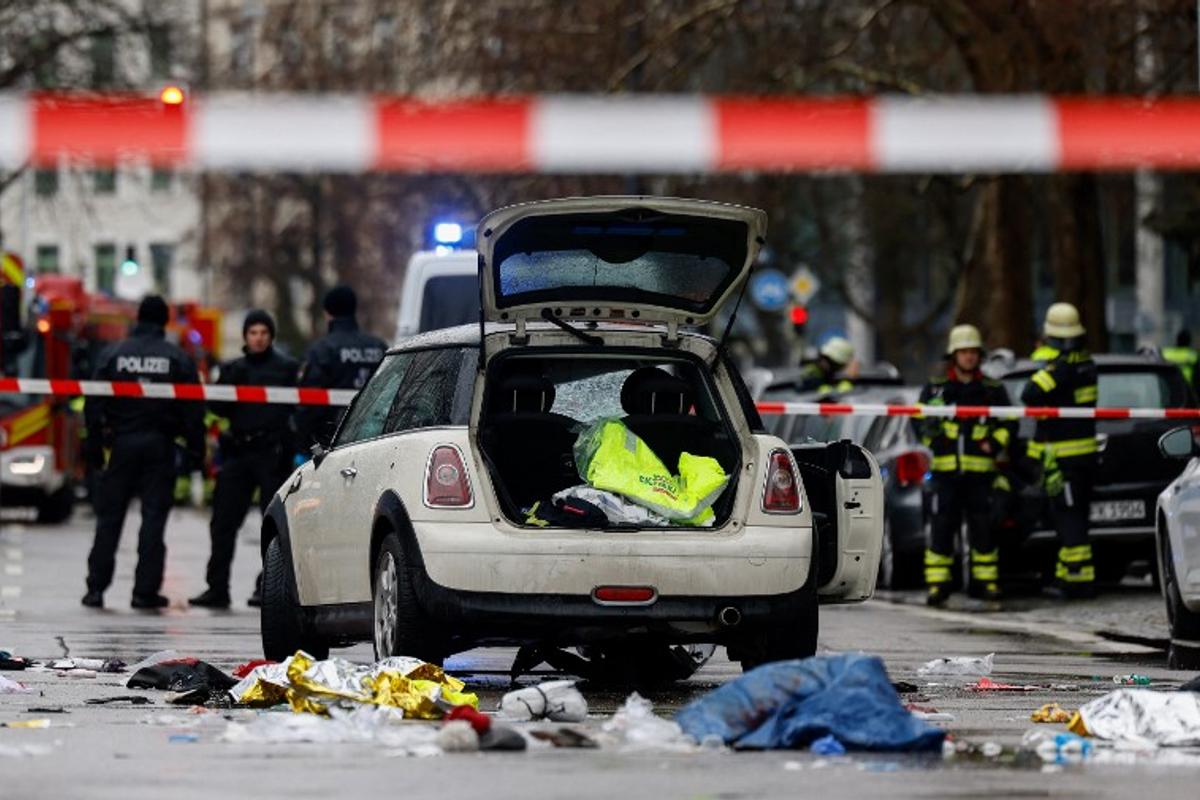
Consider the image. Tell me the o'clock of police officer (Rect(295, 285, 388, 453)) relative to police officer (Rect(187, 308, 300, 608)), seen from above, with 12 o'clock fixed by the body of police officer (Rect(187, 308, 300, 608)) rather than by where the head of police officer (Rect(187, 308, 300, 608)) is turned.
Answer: police officer (Rect(295, 285, 388, 453)) is roughly at 9 o'clock from police officer (Rect(187, 308, 300, 608)).

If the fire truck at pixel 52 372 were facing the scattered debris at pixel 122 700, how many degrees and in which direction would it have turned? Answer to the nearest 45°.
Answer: approximately 45° to its left

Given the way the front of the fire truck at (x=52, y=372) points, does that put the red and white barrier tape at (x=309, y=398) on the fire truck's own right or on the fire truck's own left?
on the fire truck's own left

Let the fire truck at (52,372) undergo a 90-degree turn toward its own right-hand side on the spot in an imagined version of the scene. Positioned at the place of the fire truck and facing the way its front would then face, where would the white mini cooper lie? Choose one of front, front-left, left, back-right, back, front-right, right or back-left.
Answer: back-left

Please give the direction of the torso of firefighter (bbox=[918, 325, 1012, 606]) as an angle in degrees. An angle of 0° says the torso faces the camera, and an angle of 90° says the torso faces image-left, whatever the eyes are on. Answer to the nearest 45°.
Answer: approximately 0°

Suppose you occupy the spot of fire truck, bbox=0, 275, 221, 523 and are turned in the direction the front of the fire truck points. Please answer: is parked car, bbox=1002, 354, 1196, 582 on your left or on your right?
on your left

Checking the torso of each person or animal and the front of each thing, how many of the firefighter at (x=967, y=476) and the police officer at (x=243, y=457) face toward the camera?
2

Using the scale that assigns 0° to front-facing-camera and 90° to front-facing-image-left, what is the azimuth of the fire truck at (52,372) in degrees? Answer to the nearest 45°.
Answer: approximately 45°
